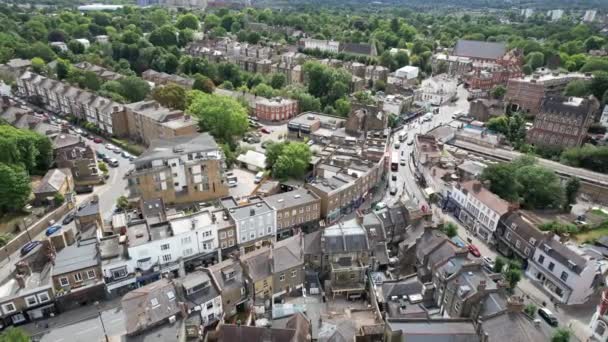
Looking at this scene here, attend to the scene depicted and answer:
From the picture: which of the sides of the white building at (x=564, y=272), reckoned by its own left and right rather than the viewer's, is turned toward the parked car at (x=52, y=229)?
front

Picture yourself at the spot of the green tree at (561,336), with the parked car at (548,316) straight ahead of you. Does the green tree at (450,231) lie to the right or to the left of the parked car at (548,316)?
left

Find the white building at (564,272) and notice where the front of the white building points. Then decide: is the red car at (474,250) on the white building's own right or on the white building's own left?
on the white building's own right

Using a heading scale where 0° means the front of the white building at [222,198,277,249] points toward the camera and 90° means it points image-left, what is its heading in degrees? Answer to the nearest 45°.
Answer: approximately 315°

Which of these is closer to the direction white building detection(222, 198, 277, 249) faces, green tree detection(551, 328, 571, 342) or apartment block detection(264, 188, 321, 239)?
the green tree

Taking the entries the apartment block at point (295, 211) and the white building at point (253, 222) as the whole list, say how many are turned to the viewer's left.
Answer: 0

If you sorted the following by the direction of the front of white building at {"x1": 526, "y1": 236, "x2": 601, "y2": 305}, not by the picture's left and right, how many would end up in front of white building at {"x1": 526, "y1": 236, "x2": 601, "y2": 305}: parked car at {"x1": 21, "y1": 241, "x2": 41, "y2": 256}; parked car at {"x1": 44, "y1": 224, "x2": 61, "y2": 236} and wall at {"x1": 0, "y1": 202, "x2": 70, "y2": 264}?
3

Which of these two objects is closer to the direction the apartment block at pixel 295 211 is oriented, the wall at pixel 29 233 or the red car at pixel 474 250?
the red car

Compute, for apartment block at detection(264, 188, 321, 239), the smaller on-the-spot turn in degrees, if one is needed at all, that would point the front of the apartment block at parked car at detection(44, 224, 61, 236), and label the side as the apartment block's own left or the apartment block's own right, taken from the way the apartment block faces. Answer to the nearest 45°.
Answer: approximately 135° to the apartment block's own right
